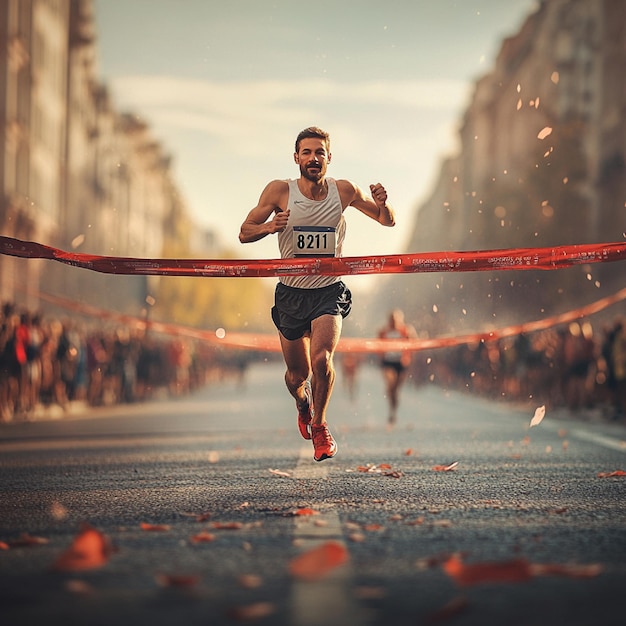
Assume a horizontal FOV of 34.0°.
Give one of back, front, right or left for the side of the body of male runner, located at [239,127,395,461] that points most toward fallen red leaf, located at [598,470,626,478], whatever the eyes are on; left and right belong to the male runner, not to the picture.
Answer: left

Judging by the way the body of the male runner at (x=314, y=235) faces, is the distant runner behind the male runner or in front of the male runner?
behind

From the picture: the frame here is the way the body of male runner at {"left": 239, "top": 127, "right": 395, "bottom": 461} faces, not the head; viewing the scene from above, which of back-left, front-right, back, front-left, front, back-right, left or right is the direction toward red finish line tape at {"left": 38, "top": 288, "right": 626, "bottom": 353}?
back

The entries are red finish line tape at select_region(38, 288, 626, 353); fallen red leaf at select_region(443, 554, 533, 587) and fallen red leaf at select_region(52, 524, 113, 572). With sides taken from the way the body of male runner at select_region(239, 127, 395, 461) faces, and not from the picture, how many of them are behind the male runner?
1

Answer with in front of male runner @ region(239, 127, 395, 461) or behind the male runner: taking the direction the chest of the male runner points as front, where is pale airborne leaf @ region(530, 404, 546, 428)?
behind

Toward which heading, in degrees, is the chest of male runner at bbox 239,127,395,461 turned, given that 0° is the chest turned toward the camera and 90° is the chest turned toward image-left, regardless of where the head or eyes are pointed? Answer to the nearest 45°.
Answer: approximately 0°

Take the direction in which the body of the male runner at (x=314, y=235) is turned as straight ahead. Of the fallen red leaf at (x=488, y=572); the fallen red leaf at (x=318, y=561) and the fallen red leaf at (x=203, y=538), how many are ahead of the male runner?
3

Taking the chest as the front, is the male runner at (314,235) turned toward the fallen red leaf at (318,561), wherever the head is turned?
yes
